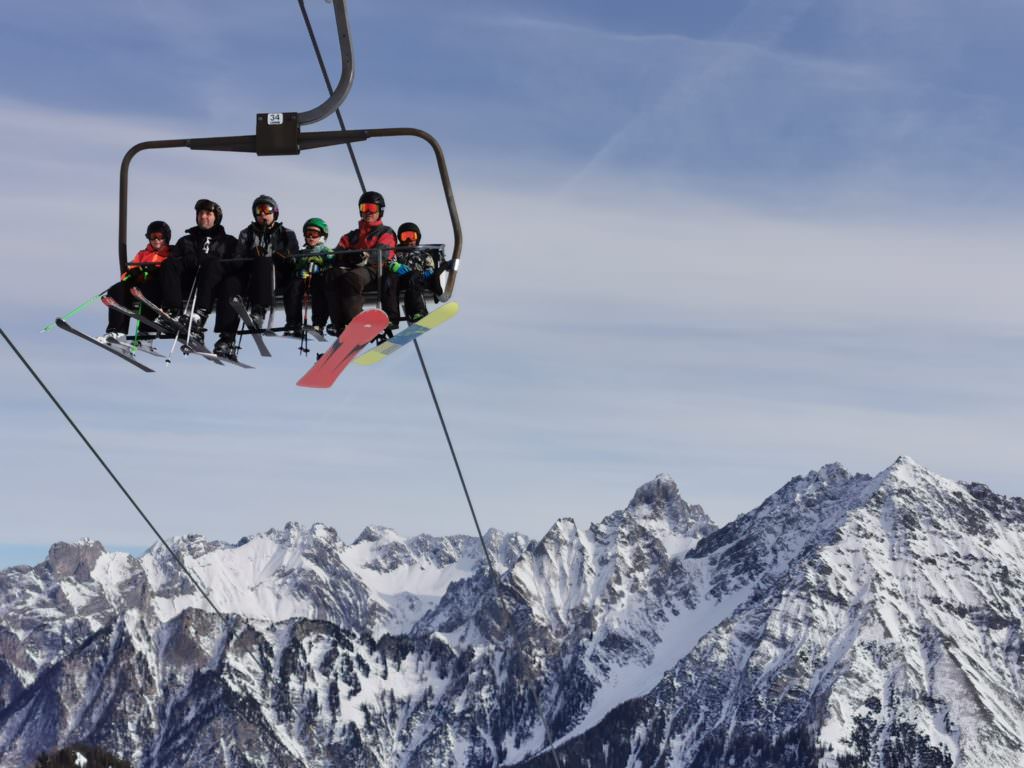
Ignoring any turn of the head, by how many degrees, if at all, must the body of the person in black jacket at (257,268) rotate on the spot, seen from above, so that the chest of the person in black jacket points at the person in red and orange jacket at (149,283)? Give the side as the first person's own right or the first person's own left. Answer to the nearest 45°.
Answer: approximately 45° to the first person's own right

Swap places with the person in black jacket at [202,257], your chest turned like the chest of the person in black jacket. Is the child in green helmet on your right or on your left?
on your left

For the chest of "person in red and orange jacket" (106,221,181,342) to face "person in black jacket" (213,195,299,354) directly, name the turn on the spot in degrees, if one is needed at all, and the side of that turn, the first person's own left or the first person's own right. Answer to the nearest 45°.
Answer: approximately 135° to the first person's own left

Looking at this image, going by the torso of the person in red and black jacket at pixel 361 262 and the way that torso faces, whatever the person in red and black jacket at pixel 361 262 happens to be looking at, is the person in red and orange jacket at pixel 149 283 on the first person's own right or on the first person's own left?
on the first person's own right

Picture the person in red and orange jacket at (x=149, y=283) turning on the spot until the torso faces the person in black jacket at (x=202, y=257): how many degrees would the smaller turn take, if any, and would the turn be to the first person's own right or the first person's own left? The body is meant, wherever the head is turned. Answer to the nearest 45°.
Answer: approximately 135° to the first person's own left
